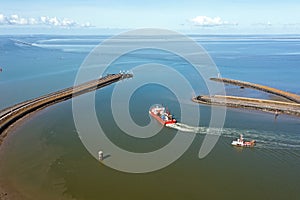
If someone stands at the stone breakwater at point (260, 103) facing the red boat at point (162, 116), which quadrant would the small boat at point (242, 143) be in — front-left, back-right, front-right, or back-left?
front-left

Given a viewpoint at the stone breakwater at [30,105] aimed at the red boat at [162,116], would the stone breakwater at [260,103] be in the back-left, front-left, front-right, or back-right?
front-left

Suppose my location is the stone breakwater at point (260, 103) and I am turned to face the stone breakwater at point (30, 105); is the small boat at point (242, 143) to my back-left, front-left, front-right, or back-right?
front-left

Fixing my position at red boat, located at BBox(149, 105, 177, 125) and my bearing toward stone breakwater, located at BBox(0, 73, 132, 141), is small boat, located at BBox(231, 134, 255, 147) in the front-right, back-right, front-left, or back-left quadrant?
back-left

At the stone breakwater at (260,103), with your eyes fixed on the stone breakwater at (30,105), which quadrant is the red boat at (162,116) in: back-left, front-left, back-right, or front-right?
front-left

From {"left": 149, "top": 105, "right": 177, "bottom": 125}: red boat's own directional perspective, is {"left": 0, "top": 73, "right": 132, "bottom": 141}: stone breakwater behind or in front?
in front

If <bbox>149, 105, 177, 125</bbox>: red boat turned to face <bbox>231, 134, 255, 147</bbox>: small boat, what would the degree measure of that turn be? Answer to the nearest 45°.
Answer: approximately 180°

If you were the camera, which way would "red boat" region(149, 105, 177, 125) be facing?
facing away from the viewer and to the left of the viewer

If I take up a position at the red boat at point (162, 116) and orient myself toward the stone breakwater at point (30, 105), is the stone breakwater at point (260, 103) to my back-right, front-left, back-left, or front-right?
back-right

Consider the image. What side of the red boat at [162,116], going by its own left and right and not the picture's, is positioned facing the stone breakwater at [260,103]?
right

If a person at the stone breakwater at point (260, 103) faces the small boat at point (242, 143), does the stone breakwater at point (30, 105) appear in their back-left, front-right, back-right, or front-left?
front-right
